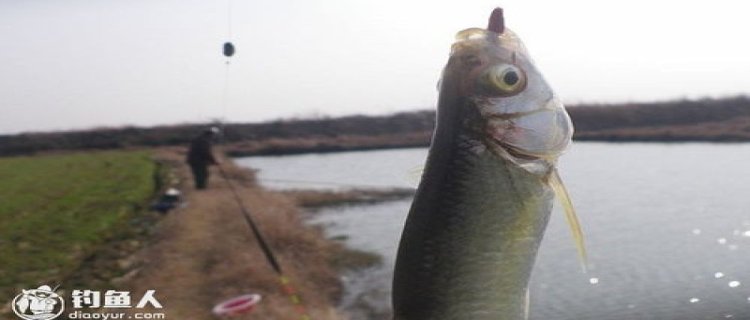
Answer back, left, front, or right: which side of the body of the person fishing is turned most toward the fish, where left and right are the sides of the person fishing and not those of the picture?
right

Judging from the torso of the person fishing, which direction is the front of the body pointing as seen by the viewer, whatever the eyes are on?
to the viewer's right
